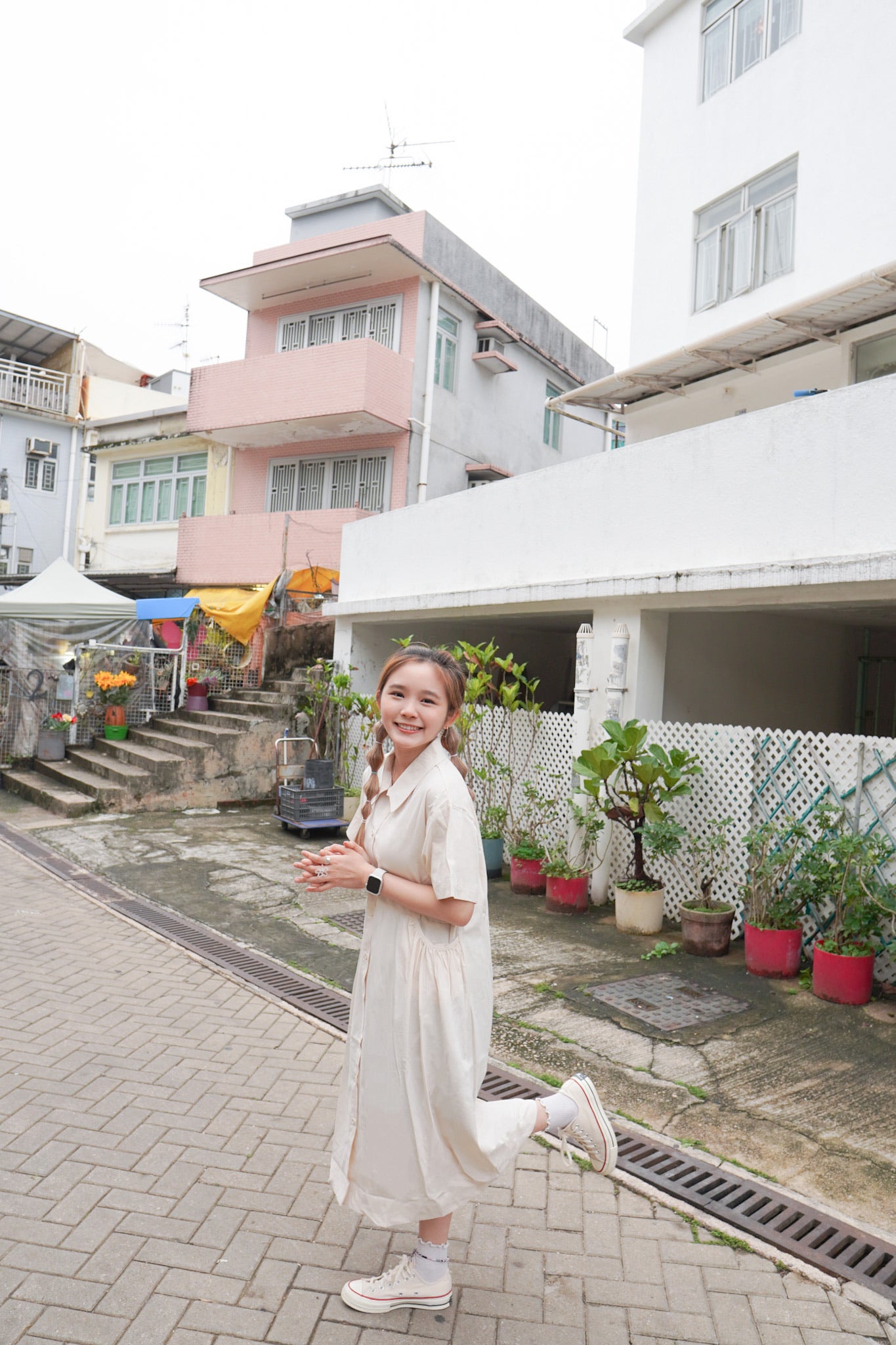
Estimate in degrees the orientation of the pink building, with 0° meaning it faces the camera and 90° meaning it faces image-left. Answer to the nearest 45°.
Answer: approximately 45°

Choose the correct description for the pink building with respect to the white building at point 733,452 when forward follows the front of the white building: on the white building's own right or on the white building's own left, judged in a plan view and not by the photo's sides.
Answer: on the white building's own right

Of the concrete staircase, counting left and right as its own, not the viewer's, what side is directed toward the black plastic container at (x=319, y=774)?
left

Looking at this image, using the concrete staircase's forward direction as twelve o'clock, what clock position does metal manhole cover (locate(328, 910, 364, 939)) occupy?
The metal manhole cover is roughly at 10 o'clock from the concrete staircase.

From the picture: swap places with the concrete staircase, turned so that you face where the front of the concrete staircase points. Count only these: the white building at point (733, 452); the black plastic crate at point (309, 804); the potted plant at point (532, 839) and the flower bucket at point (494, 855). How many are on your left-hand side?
4

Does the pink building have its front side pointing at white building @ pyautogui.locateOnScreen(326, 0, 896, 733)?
no

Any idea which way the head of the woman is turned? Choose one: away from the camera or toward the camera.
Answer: toward the camera

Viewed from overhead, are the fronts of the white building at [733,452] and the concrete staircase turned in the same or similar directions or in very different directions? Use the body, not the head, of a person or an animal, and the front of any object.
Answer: same or similar directions

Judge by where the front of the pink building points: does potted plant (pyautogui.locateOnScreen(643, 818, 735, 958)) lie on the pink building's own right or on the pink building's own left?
on the pink building's own left

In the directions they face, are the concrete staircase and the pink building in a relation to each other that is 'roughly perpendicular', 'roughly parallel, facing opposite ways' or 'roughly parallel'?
roughly parallel

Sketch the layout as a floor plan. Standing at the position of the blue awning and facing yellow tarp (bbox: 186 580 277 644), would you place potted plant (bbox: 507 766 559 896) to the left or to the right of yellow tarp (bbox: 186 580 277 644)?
right

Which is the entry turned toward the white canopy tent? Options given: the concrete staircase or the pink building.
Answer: the pink building

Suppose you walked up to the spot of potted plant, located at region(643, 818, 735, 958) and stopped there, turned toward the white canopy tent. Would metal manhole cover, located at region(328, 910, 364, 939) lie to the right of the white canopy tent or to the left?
left

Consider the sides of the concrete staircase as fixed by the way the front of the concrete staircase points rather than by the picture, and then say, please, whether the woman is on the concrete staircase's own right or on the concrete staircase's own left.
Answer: on the concrete staircase's own left

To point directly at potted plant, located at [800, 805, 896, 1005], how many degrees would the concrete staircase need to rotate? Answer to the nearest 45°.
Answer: approximately 90° to its left

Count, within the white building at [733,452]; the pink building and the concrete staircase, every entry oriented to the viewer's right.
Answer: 0

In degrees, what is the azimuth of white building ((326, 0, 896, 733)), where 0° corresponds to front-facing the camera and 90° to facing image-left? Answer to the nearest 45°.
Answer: approximately 45°

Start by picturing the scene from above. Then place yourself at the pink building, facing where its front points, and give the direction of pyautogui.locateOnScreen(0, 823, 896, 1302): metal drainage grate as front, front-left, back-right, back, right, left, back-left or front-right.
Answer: front-left

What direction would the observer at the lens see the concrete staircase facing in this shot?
facing the viewer and to the left of the viewer

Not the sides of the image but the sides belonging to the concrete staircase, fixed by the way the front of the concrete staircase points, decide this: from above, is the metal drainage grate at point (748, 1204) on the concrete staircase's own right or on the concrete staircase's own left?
on the concrete staircase's own left
